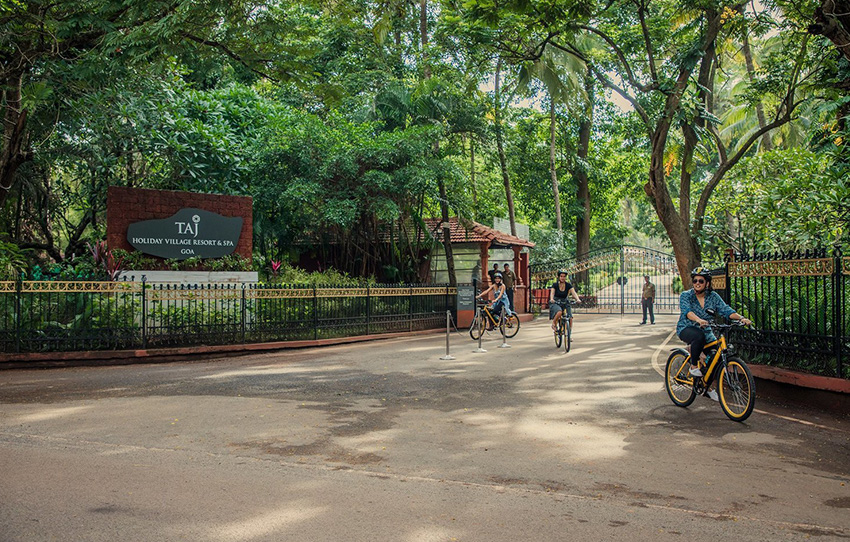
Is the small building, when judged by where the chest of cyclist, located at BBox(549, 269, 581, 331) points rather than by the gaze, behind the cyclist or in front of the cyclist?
behind

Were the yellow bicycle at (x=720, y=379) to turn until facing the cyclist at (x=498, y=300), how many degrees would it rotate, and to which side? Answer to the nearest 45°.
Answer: approximately 180°

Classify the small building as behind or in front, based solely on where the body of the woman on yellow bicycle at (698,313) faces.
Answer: behind

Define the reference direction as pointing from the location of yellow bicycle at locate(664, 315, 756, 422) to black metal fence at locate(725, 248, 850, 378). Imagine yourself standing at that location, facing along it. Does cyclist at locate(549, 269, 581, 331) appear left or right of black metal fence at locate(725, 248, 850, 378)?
left

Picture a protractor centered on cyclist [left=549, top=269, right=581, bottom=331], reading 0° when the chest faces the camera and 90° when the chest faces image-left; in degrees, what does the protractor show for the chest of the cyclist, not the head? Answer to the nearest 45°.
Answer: approximately 0°

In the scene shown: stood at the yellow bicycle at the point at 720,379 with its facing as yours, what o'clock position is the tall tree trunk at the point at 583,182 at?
The tall tree trunk is roughly at 7 o'clock from the yellow bicycle.

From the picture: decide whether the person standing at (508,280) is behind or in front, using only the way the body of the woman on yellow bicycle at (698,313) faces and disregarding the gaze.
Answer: behind

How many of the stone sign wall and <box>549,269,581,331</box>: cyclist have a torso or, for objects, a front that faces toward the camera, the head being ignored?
2

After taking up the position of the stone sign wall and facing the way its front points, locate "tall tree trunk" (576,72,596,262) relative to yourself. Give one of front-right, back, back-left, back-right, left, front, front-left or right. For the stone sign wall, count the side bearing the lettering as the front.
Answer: back-left

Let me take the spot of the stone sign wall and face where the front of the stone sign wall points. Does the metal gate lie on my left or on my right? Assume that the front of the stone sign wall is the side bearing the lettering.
on my left

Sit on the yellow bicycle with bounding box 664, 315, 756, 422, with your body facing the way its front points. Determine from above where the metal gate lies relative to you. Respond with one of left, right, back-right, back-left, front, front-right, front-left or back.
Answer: back-left

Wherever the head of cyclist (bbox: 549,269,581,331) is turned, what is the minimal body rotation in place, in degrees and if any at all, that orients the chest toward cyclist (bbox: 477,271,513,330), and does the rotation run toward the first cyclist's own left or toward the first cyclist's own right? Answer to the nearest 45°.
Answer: approximately 135° to the first cyclist's own right
